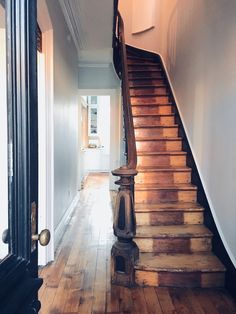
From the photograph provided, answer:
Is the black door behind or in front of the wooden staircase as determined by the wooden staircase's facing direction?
in front

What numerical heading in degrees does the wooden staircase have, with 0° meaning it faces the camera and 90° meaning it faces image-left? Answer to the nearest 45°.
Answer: approximately 0°
